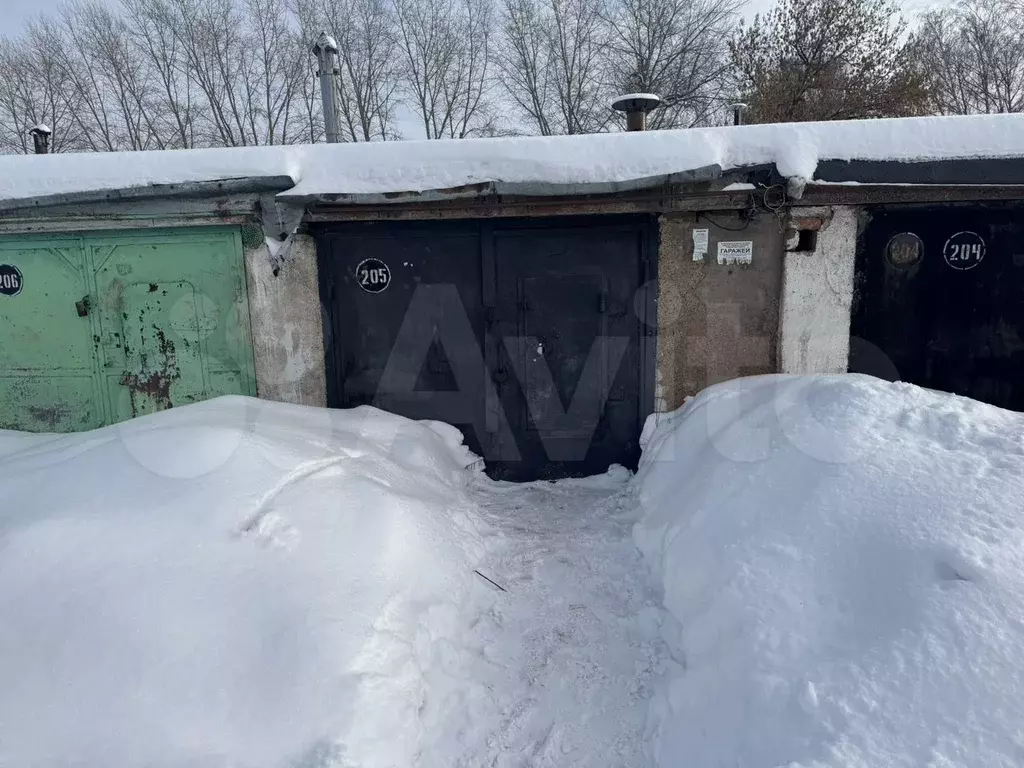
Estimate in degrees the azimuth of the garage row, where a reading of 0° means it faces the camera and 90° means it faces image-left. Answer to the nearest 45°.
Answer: approximately 0°

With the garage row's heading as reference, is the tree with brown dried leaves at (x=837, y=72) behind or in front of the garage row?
behind

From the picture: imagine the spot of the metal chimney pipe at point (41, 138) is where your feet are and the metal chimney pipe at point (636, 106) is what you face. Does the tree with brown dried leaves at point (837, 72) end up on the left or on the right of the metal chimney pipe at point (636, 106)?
left
